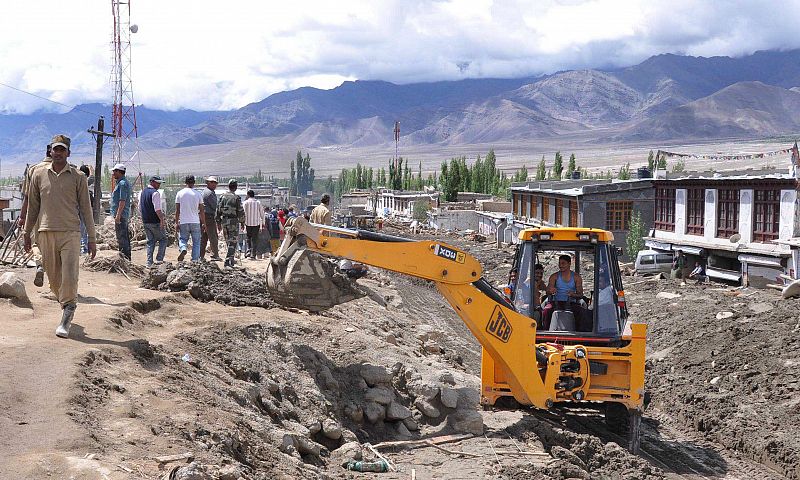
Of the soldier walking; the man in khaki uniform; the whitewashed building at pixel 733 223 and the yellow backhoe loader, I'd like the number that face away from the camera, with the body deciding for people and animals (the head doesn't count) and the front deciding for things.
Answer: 2

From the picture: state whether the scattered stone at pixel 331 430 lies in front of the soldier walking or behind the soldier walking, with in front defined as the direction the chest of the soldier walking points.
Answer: behind

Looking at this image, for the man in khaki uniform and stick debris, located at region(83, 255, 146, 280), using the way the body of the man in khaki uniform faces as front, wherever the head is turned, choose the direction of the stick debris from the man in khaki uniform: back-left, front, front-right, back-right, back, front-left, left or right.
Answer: back

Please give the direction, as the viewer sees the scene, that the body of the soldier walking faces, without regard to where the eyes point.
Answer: away from the camera

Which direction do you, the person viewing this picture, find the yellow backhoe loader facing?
facing away from the viewer

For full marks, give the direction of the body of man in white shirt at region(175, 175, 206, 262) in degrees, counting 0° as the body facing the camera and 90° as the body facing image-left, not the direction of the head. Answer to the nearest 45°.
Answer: approximately 180°

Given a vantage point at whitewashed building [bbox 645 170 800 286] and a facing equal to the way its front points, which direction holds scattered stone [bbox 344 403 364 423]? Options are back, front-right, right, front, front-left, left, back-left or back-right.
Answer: front-left
